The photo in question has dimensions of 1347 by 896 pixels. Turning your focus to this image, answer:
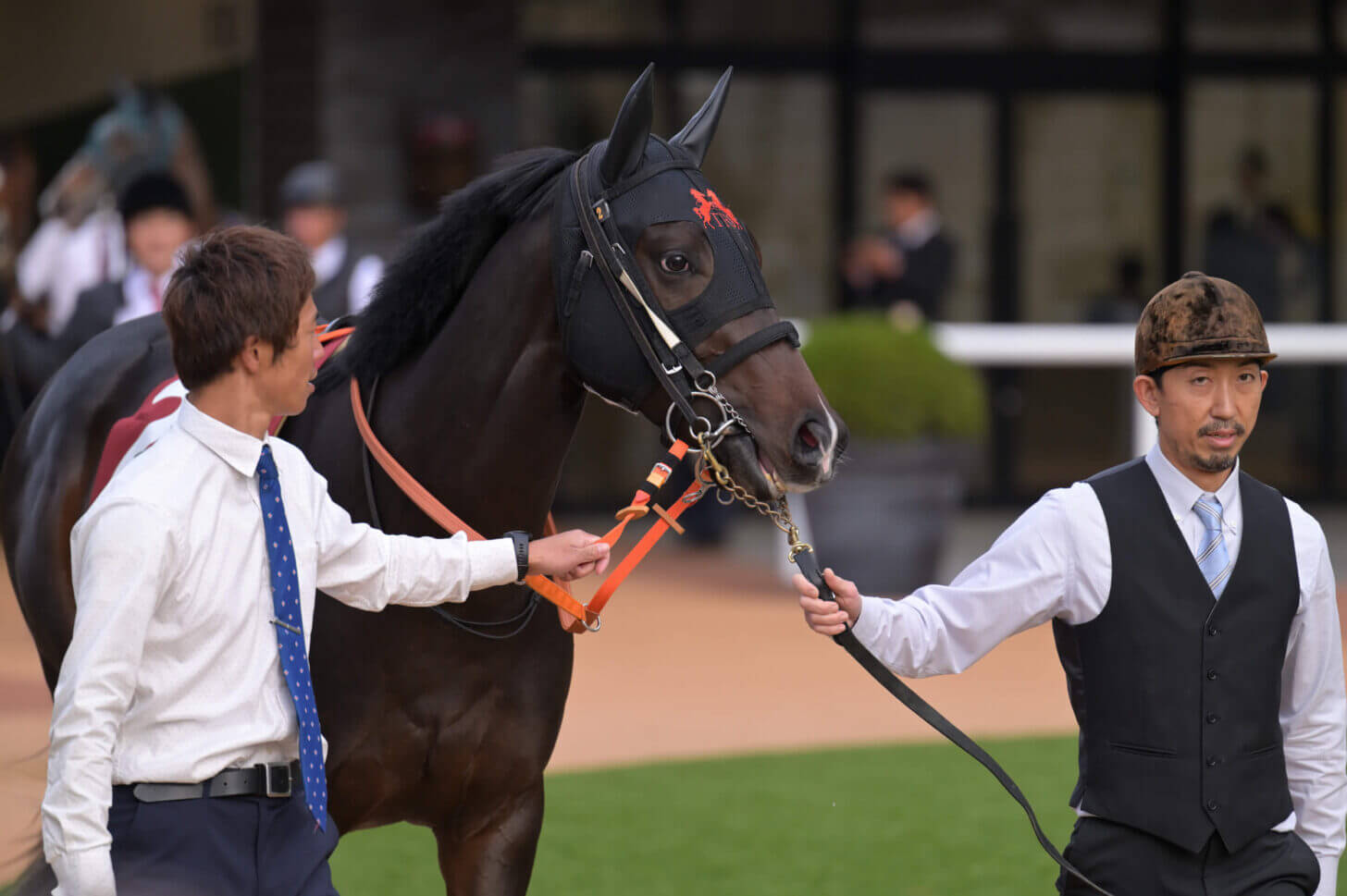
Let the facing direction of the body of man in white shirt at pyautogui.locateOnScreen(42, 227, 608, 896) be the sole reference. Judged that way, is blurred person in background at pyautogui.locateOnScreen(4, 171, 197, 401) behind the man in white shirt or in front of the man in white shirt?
behind

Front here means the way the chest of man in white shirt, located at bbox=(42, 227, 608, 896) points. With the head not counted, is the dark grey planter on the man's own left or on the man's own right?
on the man's own left

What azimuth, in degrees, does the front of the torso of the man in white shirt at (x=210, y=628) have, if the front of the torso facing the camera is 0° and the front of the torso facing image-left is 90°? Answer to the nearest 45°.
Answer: approximately 315°

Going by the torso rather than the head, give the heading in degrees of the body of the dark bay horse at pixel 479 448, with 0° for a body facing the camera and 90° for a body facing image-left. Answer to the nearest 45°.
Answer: approximately 315°

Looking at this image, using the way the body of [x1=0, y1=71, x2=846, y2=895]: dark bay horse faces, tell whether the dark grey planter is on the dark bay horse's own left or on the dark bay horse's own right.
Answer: on the dark bay horse's own left

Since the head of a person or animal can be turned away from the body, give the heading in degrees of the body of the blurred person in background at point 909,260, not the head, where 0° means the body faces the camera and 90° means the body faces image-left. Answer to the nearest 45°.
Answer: approximately 45°

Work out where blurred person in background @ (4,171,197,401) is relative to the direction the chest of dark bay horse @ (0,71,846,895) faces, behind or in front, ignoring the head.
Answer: behind
